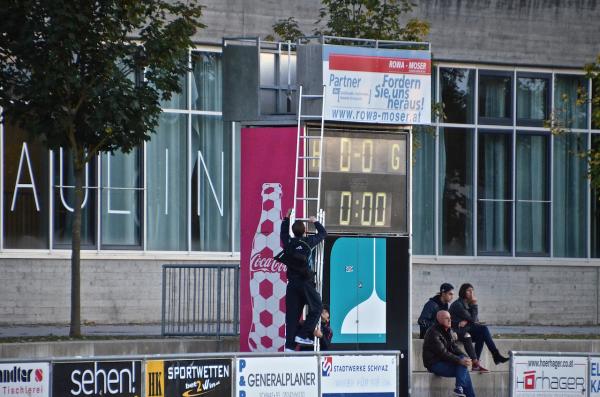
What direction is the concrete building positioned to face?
toward the camera

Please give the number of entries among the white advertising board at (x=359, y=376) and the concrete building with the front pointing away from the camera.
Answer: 0

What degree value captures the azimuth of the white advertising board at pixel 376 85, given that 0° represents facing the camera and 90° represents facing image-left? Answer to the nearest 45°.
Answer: approximately 0°

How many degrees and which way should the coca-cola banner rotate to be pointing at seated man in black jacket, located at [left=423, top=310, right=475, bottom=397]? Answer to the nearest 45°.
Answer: approximately 90° to its left

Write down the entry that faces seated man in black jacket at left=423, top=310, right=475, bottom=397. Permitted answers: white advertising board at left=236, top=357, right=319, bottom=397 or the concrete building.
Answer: the concrete building

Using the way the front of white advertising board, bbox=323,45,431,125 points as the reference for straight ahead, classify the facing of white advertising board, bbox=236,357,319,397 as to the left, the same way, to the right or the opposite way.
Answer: the same way

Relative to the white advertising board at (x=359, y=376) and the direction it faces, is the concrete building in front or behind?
behind

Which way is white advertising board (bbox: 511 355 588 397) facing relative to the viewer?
toward the camera

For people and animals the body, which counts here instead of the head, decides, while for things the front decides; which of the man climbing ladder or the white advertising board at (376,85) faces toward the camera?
the white advertising board

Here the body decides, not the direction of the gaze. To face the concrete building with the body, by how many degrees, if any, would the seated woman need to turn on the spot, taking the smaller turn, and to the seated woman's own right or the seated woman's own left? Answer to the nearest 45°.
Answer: approximately 135° to the seated woman's own left

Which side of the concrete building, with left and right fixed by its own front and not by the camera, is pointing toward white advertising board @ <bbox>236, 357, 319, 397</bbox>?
front

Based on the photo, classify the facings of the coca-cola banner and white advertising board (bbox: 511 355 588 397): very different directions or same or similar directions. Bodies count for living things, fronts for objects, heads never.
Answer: same or similar directions

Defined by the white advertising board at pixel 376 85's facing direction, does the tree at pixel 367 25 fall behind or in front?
behind

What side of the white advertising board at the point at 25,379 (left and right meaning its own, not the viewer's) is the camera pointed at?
front

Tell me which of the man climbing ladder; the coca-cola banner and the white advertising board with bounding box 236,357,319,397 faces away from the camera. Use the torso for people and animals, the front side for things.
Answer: the man climbing ladder
